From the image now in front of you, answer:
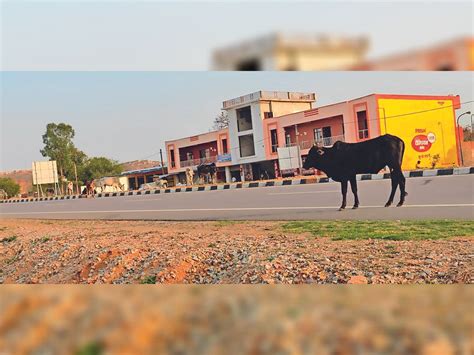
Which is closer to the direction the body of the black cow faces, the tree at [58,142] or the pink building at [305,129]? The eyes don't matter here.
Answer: the tree

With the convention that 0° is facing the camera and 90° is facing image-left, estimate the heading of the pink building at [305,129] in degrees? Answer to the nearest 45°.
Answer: approximately 45°

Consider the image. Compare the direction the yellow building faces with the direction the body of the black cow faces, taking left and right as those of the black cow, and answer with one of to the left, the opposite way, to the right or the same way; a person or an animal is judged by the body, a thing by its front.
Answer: to the left

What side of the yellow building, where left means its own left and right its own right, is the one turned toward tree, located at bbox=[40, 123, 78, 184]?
right

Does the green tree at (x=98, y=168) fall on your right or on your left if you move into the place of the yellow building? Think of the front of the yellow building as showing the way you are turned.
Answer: on your right

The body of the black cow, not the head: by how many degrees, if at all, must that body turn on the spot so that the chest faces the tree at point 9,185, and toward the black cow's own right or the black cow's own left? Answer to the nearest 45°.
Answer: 0° — it already faces it

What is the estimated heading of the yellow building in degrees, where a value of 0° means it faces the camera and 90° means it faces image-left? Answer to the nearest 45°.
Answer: approximately 0°

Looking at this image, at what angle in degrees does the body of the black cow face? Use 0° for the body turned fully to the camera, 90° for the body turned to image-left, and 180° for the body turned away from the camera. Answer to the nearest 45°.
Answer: approximately 90°
